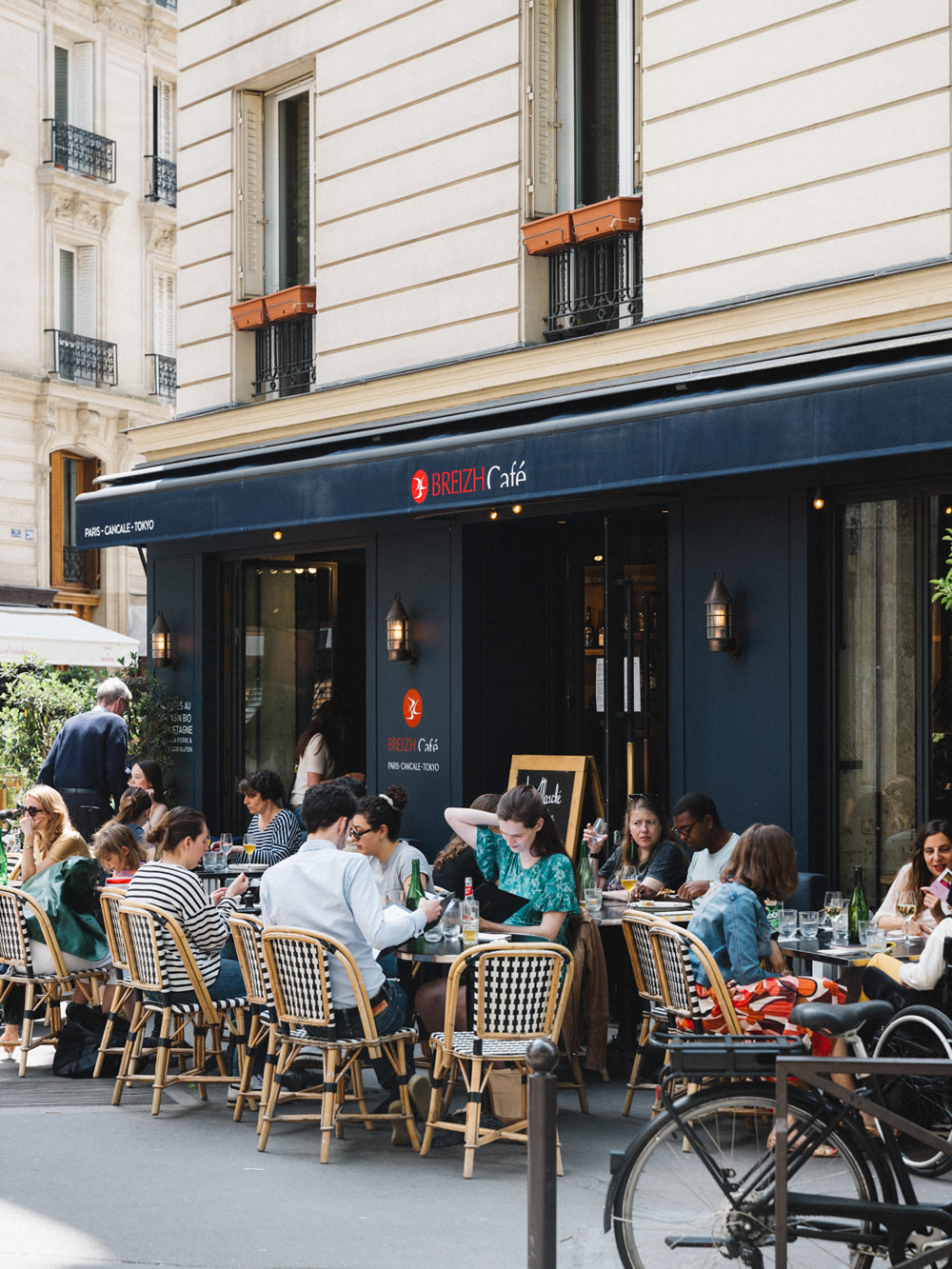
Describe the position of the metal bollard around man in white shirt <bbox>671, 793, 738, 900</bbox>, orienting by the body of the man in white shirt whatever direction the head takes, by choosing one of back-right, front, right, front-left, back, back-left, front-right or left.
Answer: front-left

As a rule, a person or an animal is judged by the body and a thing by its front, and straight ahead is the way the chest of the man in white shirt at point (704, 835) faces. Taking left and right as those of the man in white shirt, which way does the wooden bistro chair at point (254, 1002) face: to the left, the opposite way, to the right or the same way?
the opposite way

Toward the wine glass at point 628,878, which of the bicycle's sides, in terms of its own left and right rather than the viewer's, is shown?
left

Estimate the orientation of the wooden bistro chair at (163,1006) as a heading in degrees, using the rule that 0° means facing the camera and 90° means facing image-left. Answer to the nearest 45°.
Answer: approximately 225°

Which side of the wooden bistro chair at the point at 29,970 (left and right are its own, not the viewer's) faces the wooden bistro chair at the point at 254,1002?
right

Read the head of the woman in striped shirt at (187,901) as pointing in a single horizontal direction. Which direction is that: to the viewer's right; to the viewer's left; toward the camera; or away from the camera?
to the viewer's right

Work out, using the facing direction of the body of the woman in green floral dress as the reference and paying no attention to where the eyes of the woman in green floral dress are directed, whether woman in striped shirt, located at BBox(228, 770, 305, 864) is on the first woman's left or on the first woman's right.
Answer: on the first woman's right

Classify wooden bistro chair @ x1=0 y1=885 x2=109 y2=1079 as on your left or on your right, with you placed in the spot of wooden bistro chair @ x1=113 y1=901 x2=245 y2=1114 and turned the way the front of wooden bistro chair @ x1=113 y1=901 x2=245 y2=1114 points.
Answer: on your left

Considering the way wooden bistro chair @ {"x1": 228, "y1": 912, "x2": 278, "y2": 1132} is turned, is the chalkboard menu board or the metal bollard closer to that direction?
the chalkboard menu board

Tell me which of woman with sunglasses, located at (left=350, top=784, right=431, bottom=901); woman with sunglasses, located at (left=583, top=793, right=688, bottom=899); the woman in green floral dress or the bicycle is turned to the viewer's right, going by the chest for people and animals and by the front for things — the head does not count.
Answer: the bicycle

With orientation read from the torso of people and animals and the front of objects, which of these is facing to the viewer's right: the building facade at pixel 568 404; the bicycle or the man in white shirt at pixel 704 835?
the bicycle

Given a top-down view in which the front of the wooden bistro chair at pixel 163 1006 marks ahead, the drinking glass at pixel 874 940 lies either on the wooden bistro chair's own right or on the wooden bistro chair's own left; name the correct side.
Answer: on the wooden bistro chair's own right

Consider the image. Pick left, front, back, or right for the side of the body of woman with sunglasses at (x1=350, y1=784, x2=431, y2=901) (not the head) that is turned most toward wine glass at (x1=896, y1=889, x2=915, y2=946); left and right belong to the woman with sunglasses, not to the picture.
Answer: left

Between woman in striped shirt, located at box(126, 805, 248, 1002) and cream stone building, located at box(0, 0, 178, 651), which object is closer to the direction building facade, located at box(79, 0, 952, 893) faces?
the woman in striped shirt

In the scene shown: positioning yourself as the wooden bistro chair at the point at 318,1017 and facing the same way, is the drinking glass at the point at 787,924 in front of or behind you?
in front

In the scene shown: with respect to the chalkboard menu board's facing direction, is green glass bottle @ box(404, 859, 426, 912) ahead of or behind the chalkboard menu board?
ahead

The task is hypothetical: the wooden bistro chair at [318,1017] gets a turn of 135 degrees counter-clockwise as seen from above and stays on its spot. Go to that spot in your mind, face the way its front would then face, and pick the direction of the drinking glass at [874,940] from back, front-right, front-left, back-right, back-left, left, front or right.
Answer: back
